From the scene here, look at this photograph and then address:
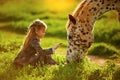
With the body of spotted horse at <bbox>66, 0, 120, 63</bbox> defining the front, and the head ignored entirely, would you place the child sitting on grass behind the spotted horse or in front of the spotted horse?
in front

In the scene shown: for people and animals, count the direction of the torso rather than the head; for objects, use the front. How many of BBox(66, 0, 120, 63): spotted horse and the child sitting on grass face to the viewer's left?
1

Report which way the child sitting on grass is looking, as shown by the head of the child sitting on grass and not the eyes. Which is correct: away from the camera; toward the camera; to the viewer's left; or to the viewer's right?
to the viewer's right

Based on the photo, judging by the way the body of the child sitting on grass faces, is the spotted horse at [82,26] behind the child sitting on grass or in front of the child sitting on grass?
in front

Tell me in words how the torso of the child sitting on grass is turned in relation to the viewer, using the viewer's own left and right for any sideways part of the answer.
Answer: facing to the right of the viewer

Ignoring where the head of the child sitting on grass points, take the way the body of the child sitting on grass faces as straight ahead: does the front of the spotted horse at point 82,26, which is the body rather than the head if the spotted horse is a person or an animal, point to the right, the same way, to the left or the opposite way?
the opposite way

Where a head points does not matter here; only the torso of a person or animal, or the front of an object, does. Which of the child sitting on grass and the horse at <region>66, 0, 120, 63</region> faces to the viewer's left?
the horse

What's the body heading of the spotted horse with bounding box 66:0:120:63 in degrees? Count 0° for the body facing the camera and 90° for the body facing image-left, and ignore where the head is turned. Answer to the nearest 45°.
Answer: approximately 90°
